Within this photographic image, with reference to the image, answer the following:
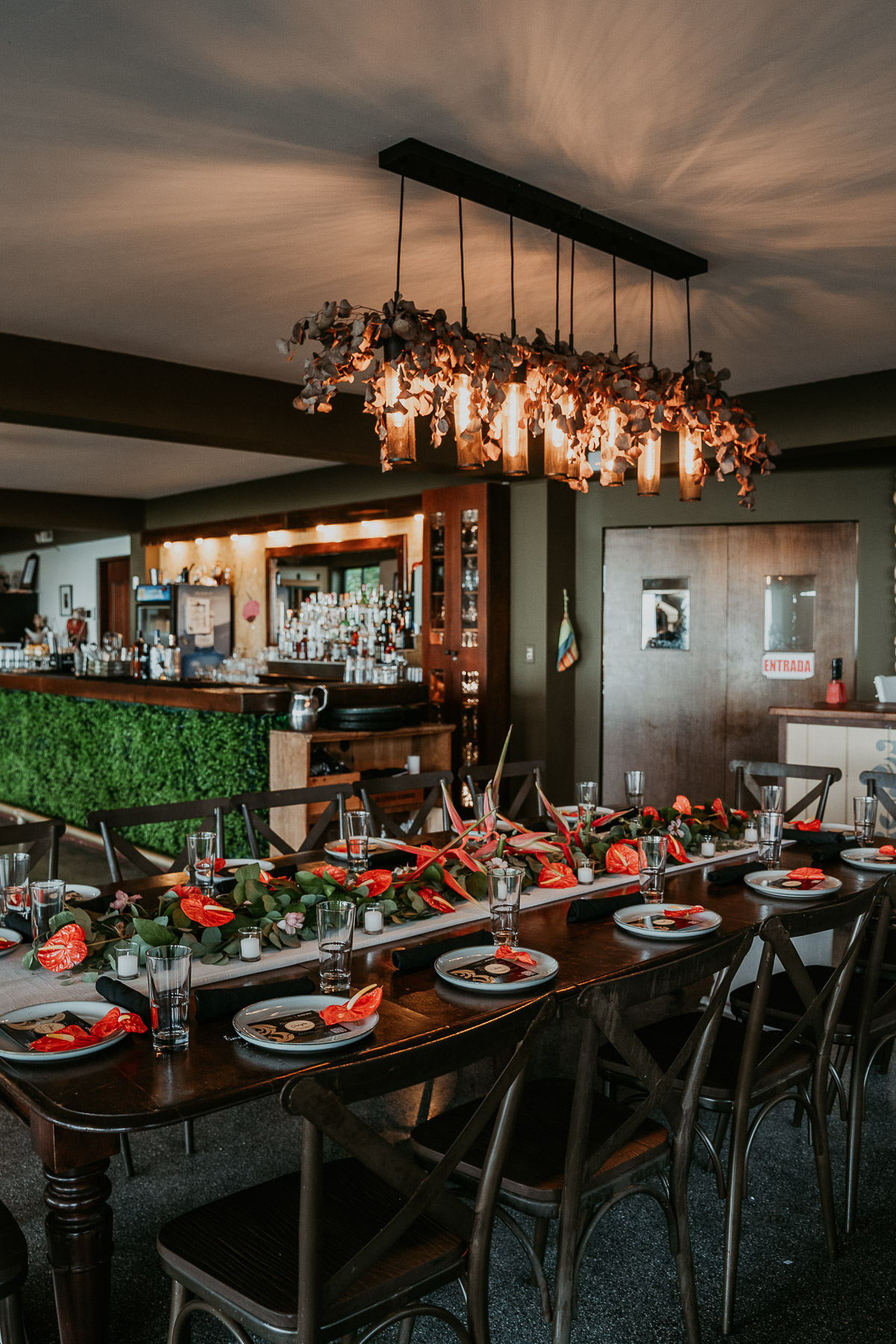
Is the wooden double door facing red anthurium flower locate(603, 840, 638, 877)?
yes

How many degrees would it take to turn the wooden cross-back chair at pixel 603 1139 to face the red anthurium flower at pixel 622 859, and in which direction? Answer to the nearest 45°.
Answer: approximately 45° to its right

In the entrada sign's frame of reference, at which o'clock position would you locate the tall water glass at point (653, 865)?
The tall water glass is roughly at 12 o'clock from the entrada sign.

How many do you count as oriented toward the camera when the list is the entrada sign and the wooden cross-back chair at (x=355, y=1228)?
1

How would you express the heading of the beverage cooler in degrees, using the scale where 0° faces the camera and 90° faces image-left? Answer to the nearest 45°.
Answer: approximately 45°

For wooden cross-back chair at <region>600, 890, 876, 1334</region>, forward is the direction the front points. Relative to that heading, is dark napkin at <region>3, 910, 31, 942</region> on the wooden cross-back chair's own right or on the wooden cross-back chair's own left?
on the wooden cross-back chair's own left

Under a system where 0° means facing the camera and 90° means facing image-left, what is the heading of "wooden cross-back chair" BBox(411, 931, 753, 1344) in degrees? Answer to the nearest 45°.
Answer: approximately 135°

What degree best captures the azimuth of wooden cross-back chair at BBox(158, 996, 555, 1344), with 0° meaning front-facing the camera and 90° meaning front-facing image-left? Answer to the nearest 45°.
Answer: approximately 135°

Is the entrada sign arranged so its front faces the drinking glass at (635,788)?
yes

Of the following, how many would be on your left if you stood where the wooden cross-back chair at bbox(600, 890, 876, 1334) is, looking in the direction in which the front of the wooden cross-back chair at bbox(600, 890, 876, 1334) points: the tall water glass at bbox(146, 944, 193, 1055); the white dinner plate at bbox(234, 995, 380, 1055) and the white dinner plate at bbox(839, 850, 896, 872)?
2

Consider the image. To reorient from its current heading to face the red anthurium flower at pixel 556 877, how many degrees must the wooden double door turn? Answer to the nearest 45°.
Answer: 0° — it already faces it

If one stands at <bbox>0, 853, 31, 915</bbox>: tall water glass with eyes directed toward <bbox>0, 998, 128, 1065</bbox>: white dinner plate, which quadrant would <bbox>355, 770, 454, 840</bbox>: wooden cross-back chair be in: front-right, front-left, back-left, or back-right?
back-left
